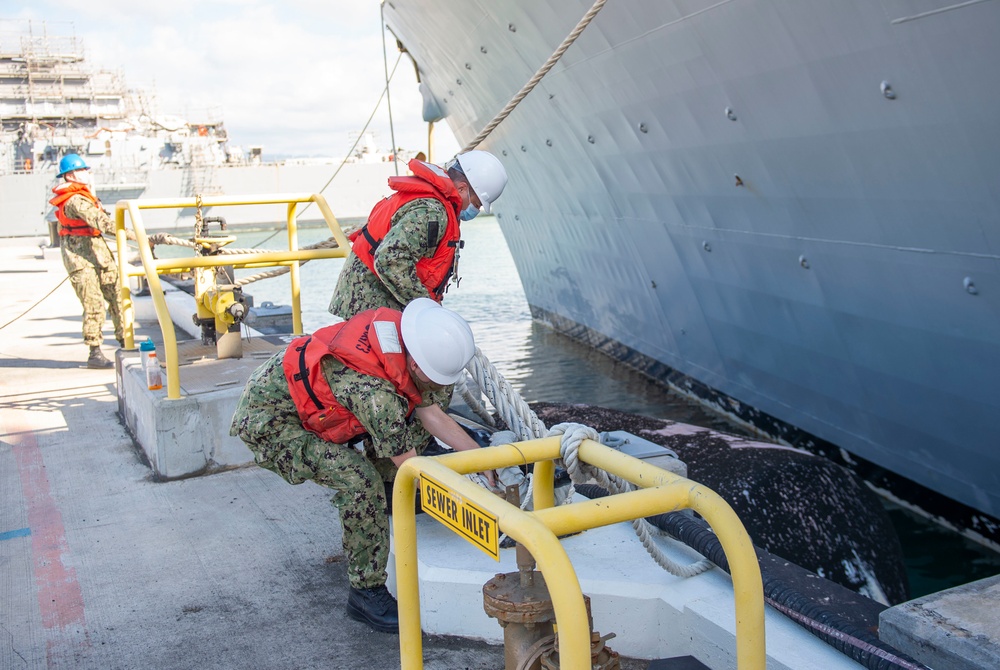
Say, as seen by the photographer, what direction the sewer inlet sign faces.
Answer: facing the viewer and to the left of the viewer

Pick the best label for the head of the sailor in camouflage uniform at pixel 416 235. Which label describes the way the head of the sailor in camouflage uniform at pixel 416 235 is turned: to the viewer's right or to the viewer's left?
to the viewer's right

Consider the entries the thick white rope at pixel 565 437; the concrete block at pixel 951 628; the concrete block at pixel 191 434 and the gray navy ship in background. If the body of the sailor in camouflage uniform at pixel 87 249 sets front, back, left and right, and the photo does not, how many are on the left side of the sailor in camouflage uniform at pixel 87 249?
1

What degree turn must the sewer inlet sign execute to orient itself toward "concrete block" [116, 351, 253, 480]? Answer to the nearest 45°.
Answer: approximately 90° to its right

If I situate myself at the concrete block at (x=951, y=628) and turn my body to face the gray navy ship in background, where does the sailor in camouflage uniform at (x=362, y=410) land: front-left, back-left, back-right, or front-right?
front-left

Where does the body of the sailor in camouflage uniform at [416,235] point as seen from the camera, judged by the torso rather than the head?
to the viewer's right

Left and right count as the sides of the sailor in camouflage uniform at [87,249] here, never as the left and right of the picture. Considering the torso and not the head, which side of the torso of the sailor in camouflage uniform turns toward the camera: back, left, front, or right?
right

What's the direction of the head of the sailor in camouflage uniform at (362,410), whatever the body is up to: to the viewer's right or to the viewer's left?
to the viewer's right

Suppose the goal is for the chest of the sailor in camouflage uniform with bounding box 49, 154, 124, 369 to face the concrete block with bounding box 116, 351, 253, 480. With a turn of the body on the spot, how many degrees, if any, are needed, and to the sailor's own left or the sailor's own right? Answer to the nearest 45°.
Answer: approximately 90° to the sailor's own right
